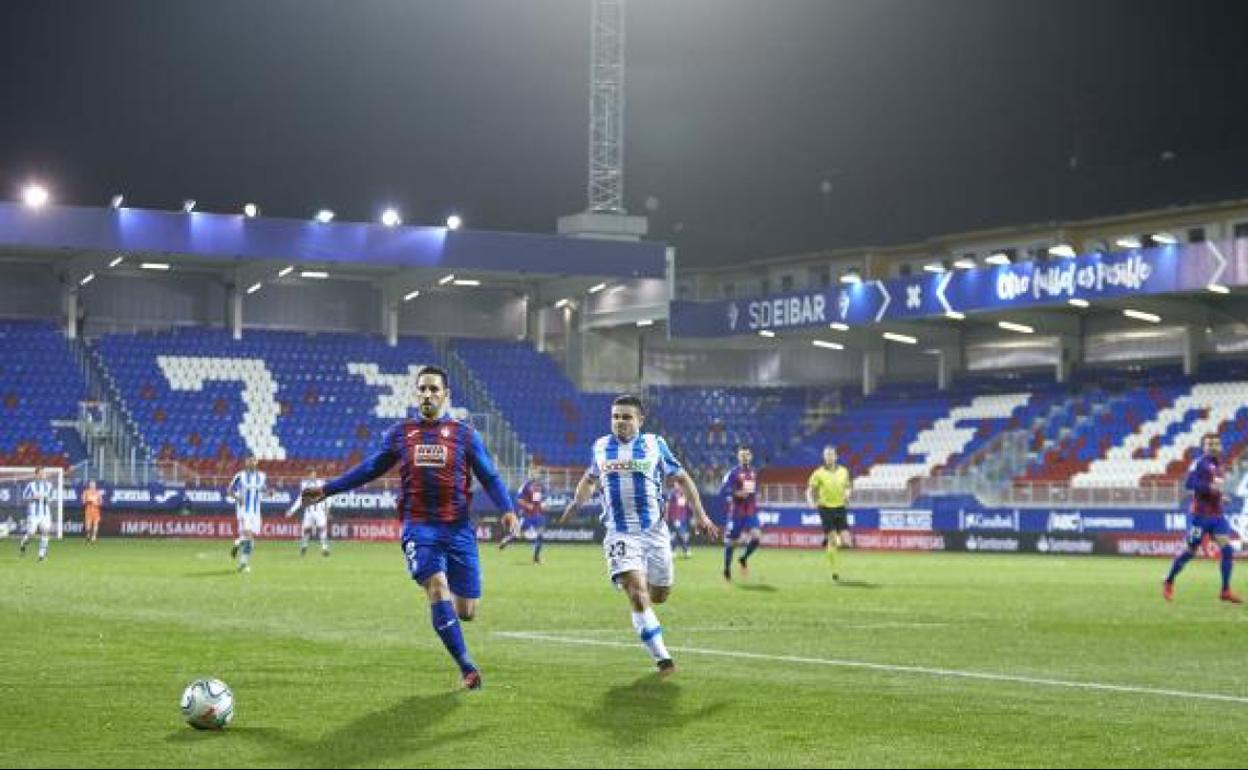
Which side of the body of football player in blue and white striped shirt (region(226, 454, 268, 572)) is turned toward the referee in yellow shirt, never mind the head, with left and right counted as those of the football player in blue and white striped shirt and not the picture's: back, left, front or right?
left

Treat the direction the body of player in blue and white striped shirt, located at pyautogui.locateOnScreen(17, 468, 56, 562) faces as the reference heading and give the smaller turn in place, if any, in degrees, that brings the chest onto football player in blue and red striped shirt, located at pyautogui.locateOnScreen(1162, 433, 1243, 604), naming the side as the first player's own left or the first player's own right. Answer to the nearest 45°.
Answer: approximately 45° to the first player's own left

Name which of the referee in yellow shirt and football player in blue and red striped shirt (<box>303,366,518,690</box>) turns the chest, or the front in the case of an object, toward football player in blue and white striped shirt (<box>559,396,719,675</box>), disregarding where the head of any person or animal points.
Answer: the referee in yellow shirt

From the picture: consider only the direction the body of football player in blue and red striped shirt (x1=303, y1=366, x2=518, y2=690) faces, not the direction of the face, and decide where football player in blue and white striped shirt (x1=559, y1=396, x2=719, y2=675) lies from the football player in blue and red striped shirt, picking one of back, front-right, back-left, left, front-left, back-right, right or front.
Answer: back-left
